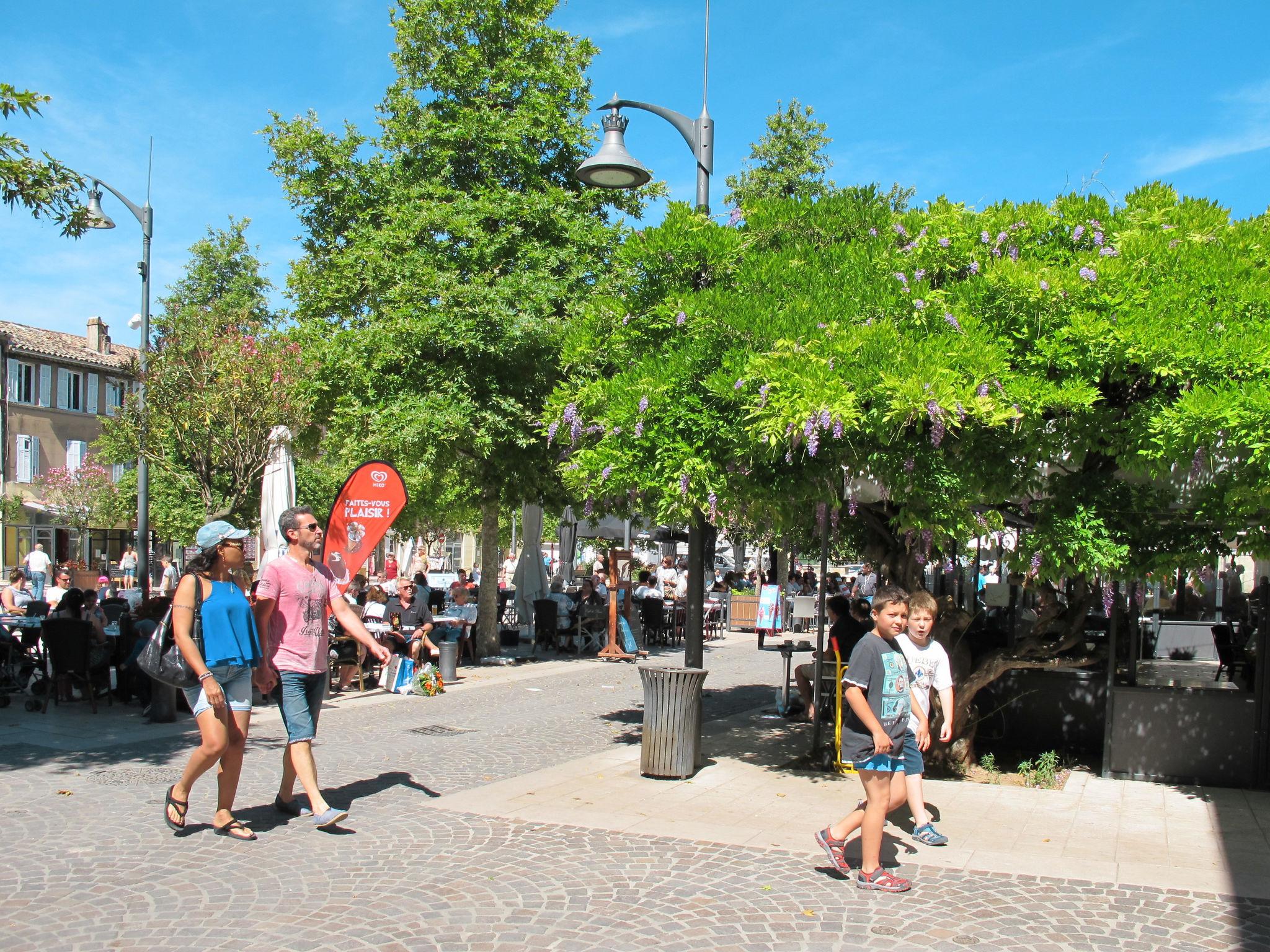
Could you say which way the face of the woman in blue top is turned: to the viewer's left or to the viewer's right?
to the viewer's right

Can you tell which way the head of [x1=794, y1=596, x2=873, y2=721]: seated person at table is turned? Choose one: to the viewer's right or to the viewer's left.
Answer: to the viewer's left

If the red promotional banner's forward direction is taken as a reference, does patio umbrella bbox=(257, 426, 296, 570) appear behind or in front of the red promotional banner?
behind

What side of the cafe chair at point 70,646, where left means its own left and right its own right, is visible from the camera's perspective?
back

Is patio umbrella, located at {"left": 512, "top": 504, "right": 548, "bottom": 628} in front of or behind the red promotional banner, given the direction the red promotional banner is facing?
behind

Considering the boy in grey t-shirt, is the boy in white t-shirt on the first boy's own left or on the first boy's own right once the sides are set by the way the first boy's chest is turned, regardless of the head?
on the first boy's own left
